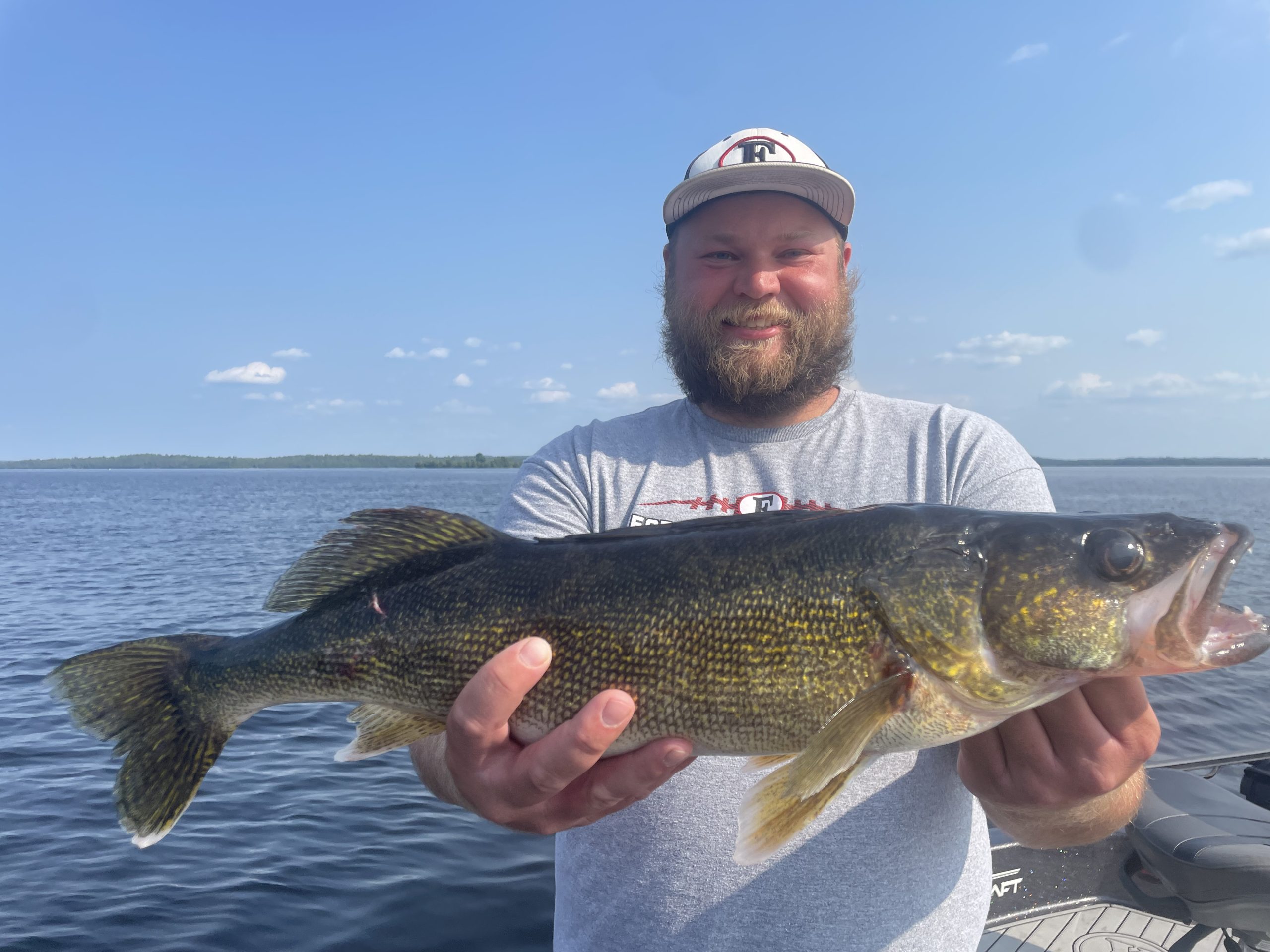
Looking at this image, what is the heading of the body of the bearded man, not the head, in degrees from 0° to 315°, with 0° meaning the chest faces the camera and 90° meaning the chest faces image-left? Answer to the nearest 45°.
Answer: approximately 0°

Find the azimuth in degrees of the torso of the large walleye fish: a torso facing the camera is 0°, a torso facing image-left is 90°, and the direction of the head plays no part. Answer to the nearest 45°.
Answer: approximately 270°
